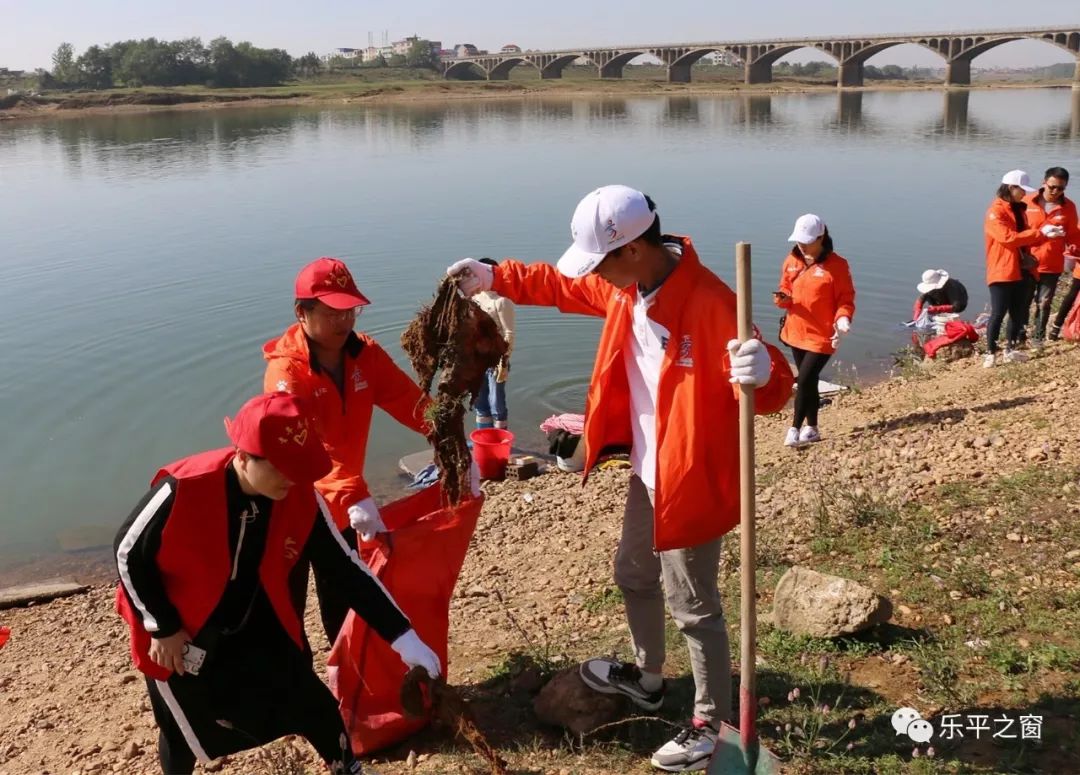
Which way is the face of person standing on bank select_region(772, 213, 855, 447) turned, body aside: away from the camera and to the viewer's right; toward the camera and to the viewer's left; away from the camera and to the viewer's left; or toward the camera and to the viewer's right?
toward the camera and to the viewer's left

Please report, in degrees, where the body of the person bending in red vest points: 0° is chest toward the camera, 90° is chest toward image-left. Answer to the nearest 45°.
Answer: approximately 315°

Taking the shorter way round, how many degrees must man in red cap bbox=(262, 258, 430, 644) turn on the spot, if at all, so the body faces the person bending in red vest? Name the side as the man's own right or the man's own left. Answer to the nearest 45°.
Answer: approximately 45° to the man's own right

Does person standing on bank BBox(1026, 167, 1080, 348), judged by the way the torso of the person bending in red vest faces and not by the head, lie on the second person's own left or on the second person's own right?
on the second person's own left

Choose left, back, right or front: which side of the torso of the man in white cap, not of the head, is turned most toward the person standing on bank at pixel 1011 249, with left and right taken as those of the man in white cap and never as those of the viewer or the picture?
back

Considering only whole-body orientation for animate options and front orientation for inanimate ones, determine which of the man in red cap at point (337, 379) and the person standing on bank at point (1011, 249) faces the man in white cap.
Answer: the man in red cap

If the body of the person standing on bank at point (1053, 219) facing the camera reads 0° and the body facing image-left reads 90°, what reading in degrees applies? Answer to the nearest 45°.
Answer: approximately 45°
